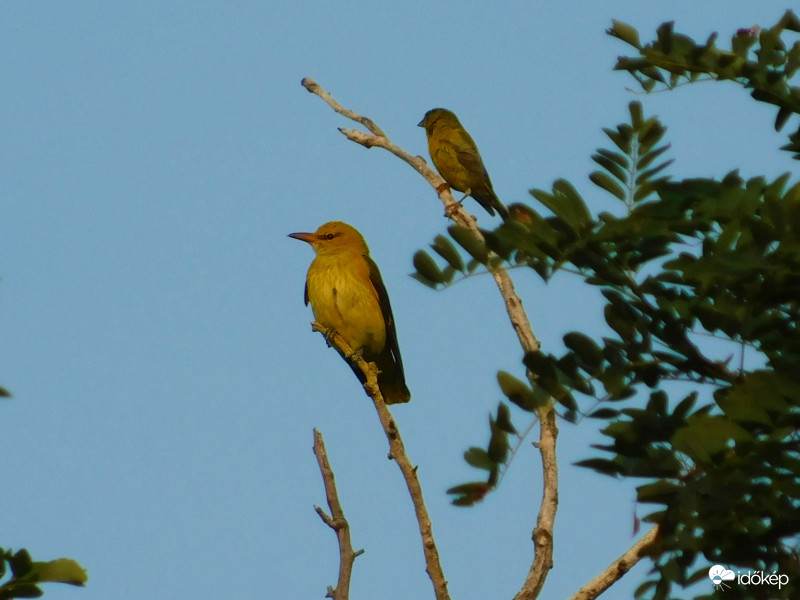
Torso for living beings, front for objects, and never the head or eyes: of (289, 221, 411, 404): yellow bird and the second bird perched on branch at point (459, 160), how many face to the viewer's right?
0

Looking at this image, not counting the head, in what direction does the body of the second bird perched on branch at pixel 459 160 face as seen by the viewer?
to the viewer's left

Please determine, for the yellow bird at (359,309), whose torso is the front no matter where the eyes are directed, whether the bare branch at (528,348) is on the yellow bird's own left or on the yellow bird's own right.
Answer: on the yellow bird's own left

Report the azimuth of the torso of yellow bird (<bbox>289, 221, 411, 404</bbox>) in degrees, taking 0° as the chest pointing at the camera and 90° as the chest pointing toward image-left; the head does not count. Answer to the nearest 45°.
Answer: approximately 45°
